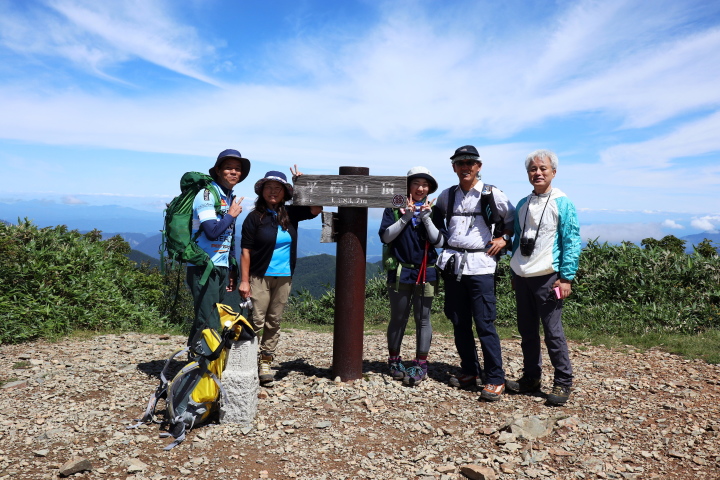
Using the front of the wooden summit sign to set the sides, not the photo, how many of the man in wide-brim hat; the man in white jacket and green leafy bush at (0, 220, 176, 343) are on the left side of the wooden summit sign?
1

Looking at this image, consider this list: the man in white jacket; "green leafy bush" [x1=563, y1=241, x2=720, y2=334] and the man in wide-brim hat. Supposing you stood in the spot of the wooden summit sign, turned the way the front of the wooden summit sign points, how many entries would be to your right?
1

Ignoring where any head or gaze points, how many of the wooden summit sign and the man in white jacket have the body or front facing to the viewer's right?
0

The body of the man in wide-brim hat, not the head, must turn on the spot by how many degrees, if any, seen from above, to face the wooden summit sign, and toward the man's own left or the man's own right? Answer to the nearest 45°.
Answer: approximately 45° to the man's own left

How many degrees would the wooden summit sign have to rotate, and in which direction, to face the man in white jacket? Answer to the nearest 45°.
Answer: approximately 90° to its left

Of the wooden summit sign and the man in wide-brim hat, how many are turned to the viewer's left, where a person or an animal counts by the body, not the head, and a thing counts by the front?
0

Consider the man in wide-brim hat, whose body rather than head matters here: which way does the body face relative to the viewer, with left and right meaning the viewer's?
facing the viewer and to the right of the viewer

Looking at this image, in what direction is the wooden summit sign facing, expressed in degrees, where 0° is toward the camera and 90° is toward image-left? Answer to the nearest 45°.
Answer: approximately 0°

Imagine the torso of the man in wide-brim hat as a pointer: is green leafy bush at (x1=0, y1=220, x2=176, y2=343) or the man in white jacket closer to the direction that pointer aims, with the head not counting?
the man in white jacket
